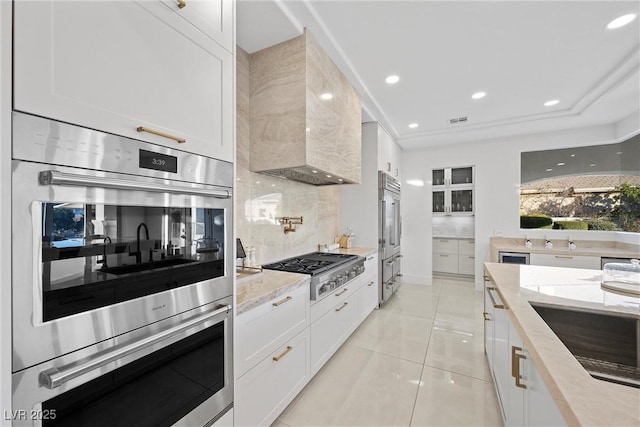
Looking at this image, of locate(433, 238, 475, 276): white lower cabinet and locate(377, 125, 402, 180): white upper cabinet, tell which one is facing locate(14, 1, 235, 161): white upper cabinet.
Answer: the white lower cabinet

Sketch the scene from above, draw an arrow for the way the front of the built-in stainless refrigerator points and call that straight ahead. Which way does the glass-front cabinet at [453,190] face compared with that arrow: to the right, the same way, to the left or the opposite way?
to the right

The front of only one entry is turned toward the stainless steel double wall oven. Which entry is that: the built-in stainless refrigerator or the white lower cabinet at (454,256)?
the white lower cabinet

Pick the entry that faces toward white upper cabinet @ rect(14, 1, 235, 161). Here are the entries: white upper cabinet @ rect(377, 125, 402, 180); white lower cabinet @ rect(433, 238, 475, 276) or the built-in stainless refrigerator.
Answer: the white lower cabinet

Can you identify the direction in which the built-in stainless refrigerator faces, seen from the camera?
facing to the right of the viewer

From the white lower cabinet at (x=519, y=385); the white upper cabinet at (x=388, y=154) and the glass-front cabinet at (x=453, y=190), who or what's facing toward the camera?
the glass-front cabinet

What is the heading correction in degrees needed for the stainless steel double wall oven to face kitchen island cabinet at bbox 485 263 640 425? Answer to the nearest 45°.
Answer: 0° — it already faces it

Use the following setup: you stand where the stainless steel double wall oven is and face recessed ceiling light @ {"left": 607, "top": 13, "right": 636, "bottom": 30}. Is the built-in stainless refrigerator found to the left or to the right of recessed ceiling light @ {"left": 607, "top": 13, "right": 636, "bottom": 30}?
left

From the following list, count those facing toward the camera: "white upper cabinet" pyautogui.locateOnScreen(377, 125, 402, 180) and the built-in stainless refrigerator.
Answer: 0

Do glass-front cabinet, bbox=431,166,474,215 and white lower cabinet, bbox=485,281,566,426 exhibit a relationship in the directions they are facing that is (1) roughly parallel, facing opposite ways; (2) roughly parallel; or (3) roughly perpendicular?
roughly perpendicular

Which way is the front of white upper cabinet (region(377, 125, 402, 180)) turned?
to the viewer's right

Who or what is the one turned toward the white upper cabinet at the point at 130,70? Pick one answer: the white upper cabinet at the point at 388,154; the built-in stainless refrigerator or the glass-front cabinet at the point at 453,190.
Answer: the glass-front cabinet

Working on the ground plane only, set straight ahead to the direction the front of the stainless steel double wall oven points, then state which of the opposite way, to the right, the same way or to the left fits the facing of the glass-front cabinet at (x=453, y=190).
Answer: to the right

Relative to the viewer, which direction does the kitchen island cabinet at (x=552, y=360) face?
to the viewer's left
